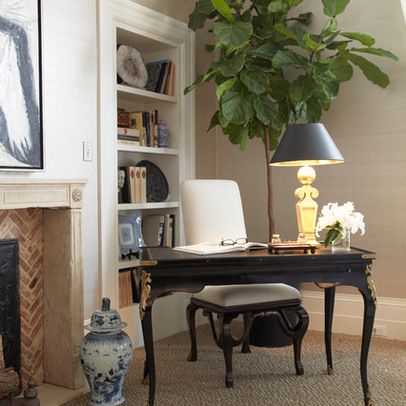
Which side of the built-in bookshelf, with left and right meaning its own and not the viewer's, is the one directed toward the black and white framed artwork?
right

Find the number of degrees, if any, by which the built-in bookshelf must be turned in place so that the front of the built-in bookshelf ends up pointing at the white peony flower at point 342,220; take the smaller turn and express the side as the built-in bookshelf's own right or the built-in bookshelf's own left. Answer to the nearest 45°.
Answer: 0° — it already faces it

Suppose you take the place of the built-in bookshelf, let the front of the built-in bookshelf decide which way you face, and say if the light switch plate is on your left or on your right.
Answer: on your right

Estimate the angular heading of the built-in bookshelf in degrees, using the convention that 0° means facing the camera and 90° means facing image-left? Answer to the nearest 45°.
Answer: approximately 315°
